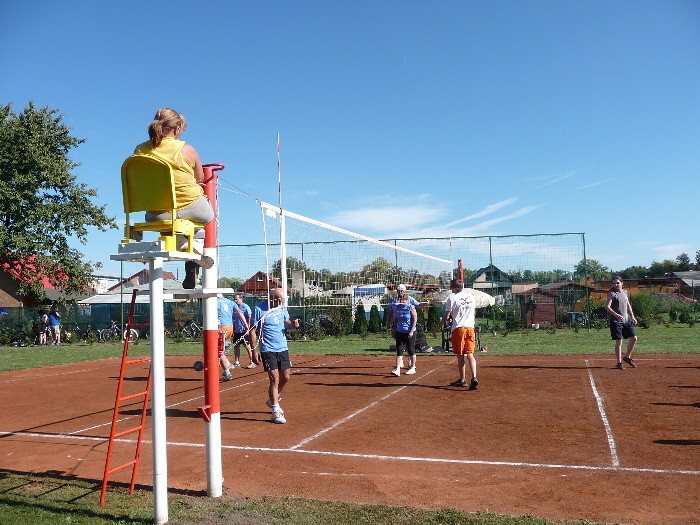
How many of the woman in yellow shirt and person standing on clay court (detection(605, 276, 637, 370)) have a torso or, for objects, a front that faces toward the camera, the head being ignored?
1

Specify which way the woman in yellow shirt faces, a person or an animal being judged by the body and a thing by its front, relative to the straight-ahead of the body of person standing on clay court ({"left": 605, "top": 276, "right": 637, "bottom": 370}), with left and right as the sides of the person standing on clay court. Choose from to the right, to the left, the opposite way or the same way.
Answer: the opposite way

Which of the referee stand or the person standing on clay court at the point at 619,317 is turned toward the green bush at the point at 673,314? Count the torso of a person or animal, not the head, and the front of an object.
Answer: the referee stand

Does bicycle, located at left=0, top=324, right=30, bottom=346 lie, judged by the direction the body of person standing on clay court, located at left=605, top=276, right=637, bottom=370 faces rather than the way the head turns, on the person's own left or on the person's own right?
on the person's own right

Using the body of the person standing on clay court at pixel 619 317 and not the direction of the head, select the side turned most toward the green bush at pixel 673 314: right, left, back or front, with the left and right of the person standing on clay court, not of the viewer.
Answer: back

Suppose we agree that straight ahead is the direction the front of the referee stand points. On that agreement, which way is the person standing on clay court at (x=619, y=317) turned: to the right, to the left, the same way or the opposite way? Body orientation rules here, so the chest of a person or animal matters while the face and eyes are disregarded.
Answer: the opposite way

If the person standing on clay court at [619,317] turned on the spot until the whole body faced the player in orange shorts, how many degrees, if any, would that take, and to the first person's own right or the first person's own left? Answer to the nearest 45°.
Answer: approximately 45° to the first person's own right

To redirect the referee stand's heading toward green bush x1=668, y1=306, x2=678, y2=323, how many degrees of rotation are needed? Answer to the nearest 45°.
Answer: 0° — it already faces it

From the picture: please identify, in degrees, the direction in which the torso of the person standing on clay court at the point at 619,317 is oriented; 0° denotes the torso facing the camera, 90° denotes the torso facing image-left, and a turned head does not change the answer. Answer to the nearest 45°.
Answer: approximately 0°

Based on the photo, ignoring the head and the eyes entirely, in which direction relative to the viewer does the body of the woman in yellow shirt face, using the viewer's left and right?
facing away from the viewer and to the right of the viewer

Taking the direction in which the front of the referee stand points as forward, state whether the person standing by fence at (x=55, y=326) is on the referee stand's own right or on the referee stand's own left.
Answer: on the referee stand's own left

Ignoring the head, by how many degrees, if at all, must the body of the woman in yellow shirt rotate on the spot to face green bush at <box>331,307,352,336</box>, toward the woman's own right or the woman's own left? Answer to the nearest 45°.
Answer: approximately 45° to the woman's own left
